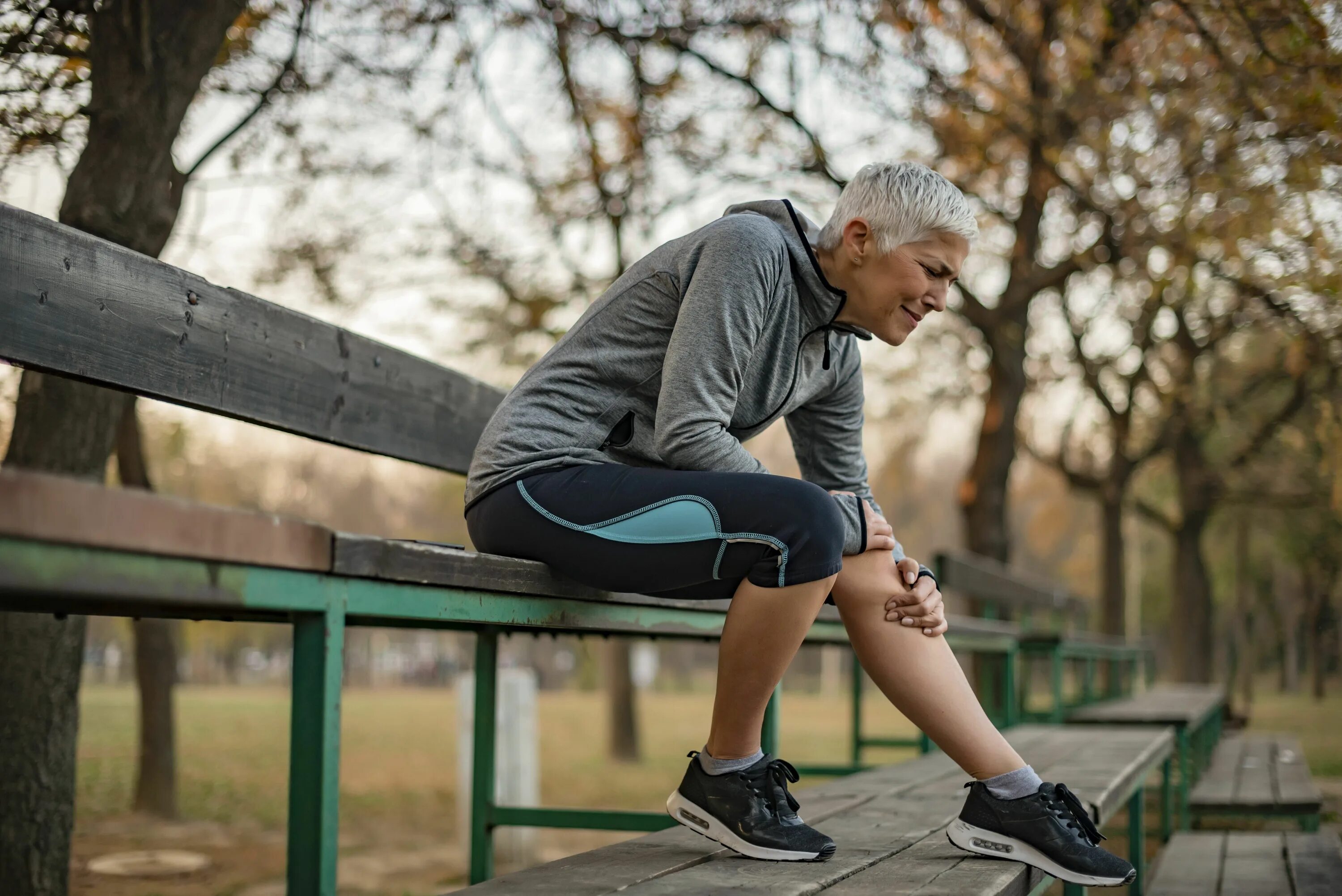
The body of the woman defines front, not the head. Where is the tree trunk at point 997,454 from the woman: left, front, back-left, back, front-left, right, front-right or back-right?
left

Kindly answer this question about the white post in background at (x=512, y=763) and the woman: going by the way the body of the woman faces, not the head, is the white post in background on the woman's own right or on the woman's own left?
on the woman's own left

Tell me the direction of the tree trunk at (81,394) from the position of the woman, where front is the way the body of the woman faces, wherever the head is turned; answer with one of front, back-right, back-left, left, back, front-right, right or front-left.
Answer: back-left

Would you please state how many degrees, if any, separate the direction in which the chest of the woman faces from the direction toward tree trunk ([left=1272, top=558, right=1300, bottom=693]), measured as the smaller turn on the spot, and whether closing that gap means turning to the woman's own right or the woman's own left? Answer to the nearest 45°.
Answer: approximately 90° to the woman's own left

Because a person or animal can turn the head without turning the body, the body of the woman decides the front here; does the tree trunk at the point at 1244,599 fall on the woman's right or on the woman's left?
on the woman's left

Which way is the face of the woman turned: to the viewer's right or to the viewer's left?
to the viewer's right

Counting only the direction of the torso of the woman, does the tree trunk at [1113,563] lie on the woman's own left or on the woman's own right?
on the woman's own left

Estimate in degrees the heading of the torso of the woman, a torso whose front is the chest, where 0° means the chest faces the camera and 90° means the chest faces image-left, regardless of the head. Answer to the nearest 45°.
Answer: approximately 270°

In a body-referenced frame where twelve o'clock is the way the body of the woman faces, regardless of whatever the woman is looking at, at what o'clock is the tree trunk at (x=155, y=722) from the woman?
The tree trunk is roughly at 8 o'clock from the woman.
